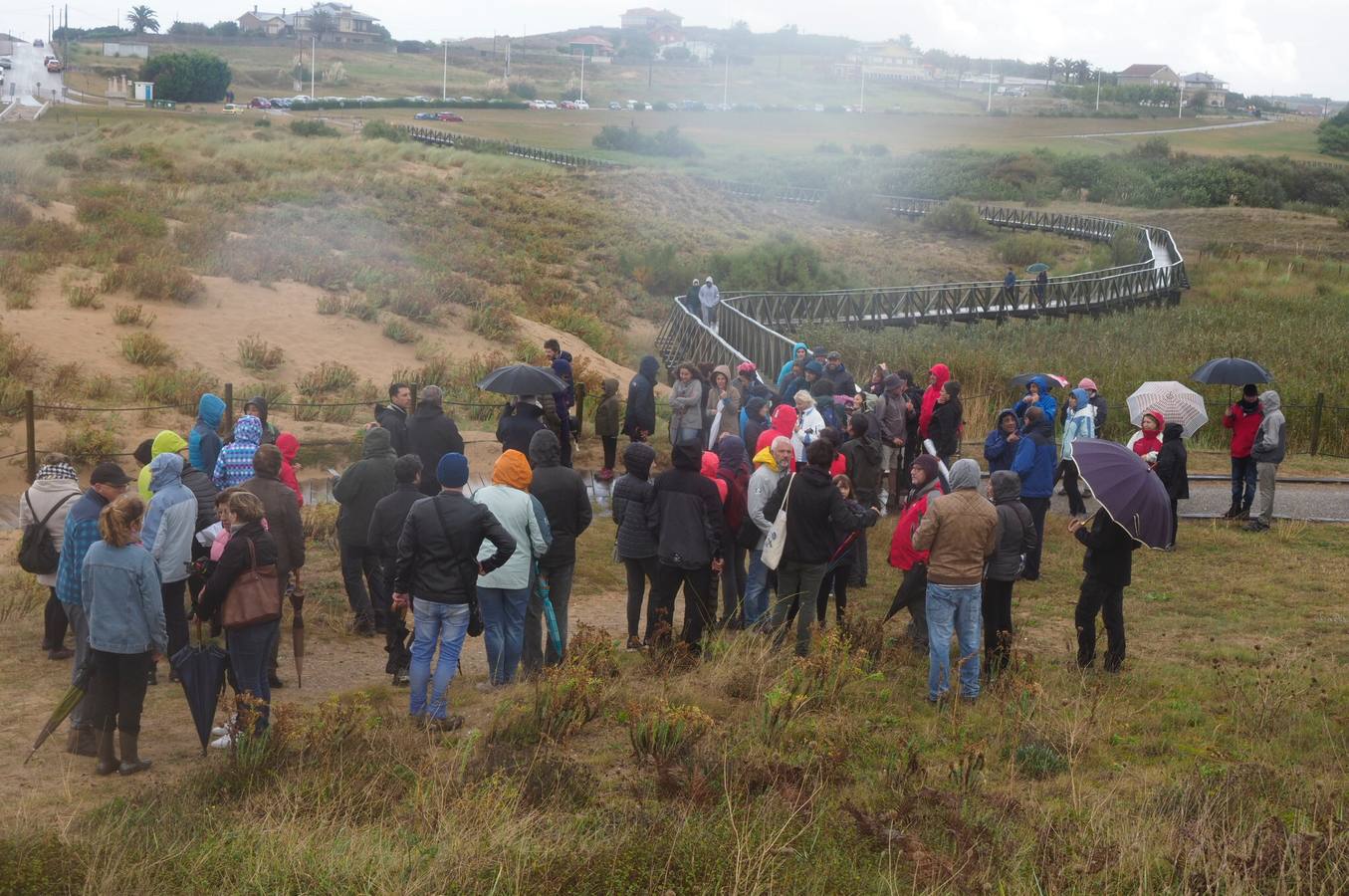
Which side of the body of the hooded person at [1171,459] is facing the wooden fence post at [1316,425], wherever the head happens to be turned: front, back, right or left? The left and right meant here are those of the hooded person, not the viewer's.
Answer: right

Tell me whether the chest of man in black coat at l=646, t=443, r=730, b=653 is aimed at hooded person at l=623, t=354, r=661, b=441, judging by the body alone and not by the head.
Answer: yes

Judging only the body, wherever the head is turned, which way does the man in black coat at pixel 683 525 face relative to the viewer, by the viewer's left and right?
facing away from the viewer

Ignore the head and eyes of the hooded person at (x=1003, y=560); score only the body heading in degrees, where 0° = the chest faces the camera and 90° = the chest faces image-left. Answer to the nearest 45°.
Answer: approximately 135°

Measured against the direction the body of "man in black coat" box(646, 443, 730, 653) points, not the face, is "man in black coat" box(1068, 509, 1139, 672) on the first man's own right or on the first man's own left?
on the first man's own right

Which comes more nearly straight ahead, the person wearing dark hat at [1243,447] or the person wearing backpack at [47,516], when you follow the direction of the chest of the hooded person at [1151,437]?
the person wearing backpack

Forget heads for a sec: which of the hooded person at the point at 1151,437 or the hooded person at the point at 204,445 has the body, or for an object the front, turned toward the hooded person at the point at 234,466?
the hooded person at the point at 1151,437

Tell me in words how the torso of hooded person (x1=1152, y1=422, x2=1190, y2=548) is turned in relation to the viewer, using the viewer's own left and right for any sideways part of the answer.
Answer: facing to the left of the viewer

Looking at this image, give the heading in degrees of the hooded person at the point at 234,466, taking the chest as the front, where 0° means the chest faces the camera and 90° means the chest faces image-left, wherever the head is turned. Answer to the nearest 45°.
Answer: approximately 225°

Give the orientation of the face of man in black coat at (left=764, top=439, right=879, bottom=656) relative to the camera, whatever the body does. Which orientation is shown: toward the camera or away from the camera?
away from the camera
